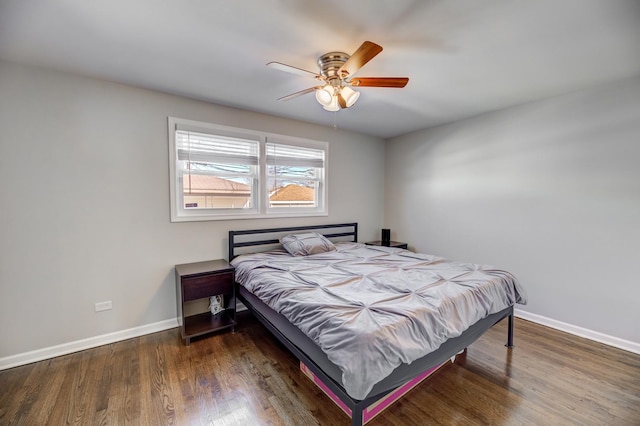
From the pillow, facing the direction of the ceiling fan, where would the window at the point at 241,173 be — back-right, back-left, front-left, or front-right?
back-right

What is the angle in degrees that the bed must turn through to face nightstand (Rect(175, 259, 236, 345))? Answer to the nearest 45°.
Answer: approximately 135° to its right

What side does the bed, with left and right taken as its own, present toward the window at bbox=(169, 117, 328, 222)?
back

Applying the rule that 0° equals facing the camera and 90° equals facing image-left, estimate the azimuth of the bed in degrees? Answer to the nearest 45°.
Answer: approximately 315°
